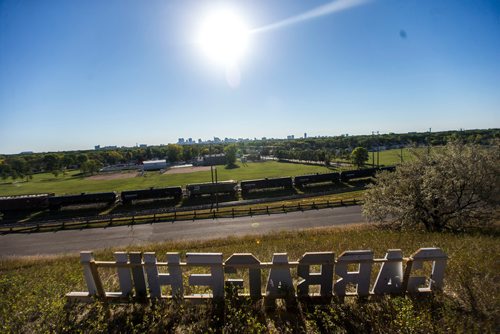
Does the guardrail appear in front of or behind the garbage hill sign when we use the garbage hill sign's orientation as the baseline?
in front

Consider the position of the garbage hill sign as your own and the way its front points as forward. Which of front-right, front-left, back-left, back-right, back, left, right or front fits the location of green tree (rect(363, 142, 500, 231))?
front-right

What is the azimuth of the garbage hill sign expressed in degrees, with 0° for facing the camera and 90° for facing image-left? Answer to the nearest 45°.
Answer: approximately 180°
